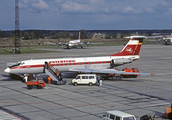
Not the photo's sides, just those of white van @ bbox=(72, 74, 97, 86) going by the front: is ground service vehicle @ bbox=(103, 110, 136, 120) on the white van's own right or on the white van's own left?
on the white van's own left

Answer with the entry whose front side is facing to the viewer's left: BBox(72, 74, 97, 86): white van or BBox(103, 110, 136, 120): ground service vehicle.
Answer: the white van

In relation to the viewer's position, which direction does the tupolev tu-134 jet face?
facing the viewer and to the left of the viewer

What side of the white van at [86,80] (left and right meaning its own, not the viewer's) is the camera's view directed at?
left

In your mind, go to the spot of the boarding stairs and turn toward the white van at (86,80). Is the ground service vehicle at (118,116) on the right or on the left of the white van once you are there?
right

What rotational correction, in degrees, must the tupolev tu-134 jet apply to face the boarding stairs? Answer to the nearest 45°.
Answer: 0° — it already faces it
